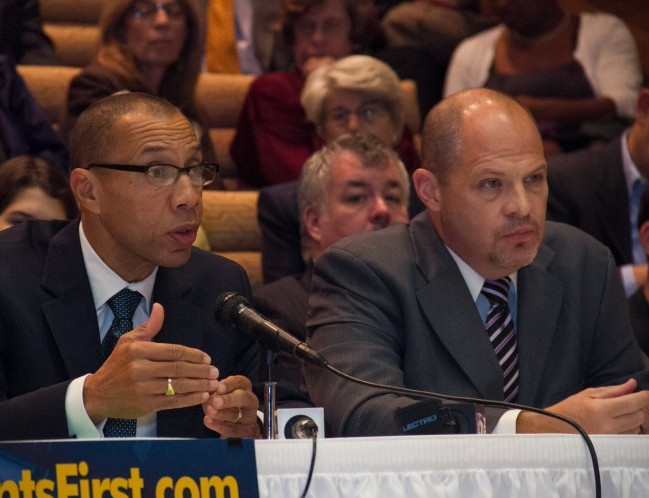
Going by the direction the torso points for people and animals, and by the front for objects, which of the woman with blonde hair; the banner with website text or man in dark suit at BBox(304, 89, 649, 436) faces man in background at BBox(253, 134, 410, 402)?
the woman with blonde hair

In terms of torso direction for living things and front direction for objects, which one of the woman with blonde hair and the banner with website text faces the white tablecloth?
the woman with blonde hair

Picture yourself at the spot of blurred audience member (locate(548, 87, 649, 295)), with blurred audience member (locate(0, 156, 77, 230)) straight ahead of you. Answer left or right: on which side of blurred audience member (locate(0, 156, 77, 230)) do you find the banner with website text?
left

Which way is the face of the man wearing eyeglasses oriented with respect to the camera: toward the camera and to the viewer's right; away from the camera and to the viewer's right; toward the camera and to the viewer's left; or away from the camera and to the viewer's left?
toward the camera and to the viewer's right

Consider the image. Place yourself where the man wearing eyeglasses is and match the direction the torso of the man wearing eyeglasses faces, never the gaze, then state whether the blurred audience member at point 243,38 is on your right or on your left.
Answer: on your left

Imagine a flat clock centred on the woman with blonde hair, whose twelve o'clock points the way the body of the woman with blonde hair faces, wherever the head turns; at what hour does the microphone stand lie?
The microphone stand is roughly at 12 o'clock from the woman with blonde hair.

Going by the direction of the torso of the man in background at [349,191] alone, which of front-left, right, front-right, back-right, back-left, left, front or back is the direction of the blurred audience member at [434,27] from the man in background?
back-left

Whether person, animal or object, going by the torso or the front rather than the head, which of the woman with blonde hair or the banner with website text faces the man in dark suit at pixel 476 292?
the woman with blonde hair

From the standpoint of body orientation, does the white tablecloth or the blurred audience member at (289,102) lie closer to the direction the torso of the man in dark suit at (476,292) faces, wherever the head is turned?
the white tablecloth

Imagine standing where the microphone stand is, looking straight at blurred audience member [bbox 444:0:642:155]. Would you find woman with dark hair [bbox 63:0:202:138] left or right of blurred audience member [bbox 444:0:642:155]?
left

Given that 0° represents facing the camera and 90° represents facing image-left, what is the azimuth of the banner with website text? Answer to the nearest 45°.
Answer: approximately 0°

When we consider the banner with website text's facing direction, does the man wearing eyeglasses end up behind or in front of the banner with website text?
behind

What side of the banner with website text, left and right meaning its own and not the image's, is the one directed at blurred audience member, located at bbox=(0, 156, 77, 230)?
back

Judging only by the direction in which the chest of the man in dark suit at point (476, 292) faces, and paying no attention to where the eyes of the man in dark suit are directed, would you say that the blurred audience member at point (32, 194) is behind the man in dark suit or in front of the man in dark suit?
behind
